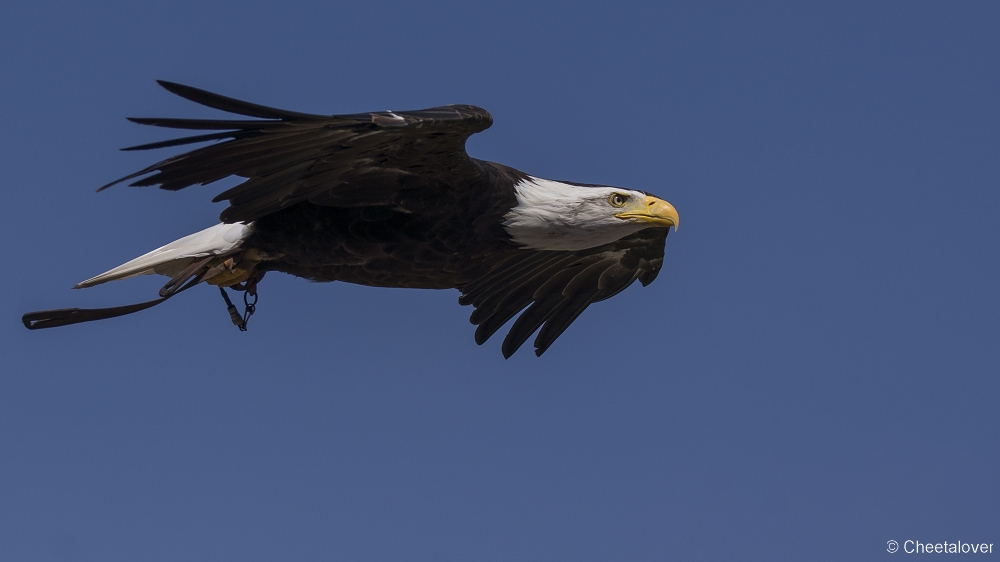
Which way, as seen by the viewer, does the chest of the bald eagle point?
to the viewer's right
